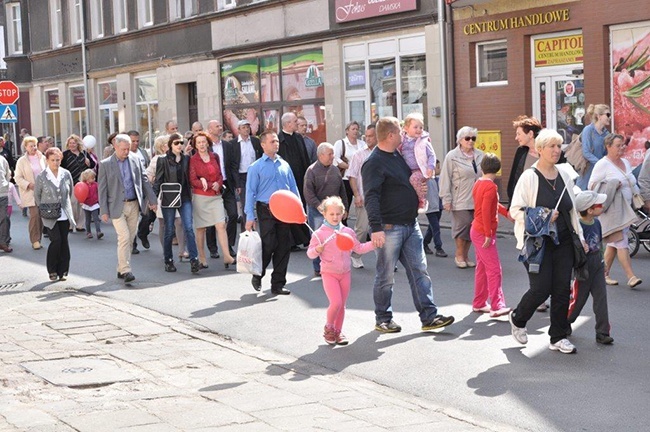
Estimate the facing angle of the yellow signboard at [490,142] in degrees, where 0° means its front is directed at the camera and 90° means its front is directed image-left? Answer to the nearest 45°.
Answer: approximately 0°

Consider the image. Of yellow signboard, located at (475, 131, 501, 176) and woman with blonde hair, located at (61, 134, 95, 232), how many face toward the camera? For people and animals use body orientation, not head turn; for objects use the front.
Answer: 2
